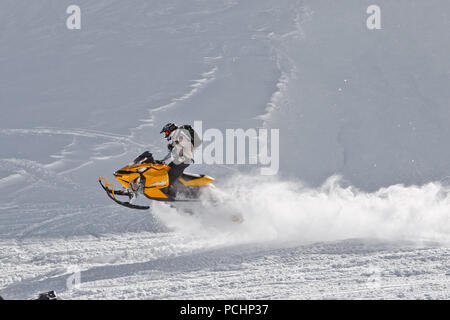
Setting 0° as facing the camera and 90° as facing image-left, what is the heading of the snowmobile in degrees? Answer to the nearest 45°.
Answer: approximately 90°

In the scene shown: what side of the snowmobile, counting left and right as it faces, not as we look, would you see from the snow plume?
back

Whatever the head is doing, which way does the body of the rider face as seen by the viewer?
to the viewer's left
